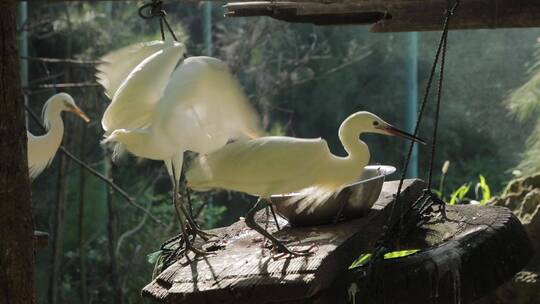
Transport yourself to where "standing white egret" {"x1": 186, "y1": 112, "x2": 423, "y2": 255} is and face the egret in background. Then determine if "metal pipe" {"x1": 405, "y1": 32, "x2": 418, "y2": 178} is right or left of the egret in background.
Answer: right

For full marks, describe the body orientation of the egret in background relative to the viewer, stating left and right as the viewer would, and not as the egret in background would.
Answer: facing to the right of the viewer

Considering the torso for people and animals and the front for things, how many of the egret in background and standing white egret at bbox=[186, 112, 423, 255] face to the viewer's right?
2

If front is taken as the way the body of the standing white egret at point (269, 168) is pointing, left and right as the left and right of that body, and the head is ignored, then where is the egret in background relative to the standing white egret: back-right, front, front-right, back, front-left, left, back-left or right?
back-left

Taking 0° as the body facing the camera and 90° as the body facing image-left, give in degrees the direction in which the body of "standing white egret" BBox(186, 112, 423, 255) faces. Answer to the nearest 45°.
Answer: approximately 270°

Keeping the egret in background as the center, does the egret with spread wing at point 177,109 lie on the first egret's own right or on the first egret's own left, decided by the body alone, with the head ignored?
on the first egret's own right

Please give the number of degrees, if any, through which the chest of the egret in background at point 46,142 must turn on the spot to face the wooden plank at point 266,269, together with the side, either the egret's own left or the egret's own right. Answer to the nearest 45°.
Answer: approximately 90° to the egret's own right

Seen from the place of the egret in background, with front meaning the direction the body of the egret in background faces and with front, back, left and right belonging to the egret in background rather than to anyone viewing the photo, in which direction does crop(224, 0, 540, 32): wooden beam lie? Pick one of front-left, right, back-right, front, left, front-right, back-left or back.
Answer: front-right
